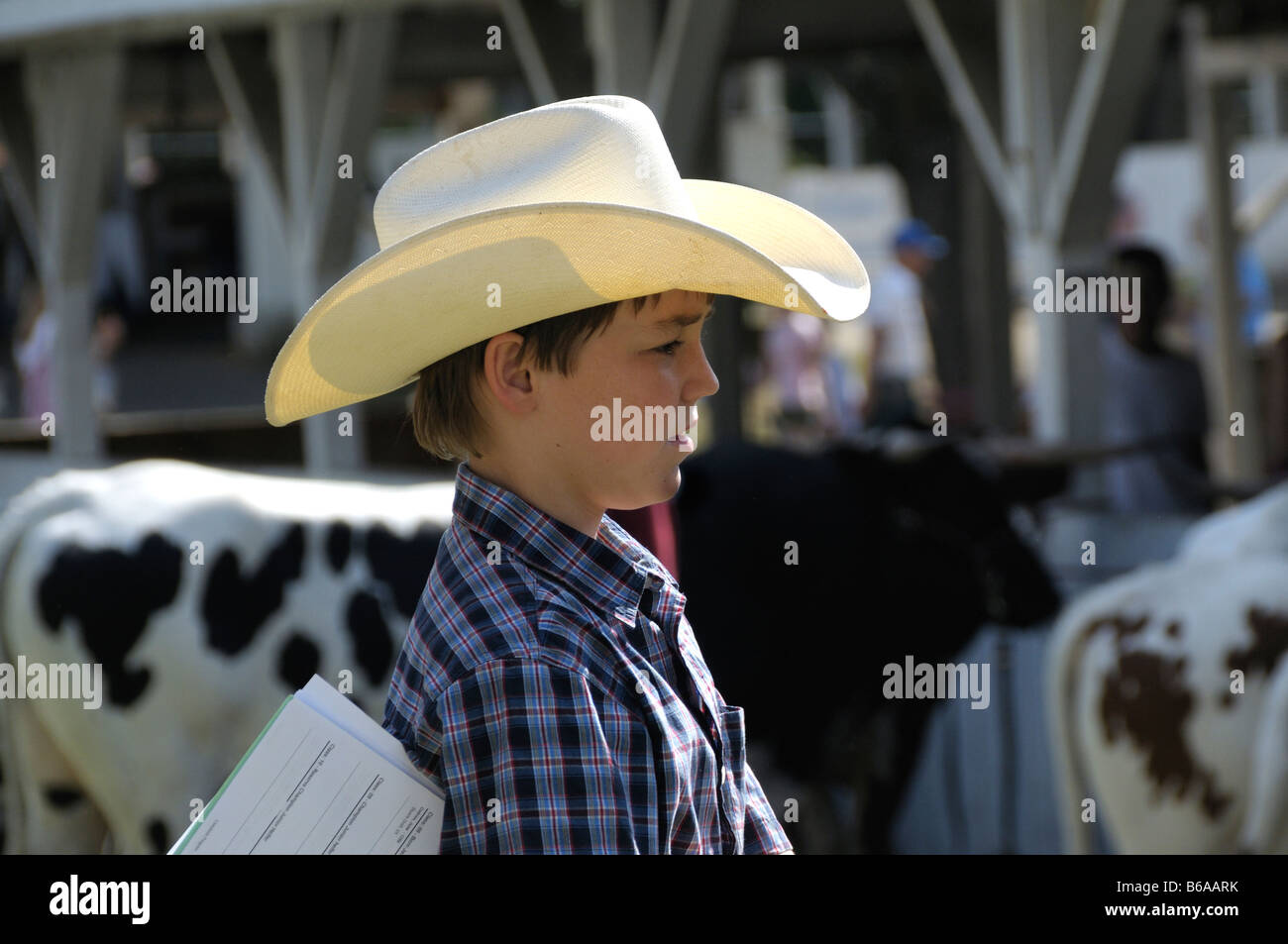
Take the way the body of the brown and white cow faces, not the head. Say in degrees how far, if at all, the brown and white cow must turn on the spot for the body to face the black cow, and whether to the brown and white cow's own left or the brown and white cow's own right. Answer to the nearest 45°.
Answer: approximately 135° to the brown and white cow's own left

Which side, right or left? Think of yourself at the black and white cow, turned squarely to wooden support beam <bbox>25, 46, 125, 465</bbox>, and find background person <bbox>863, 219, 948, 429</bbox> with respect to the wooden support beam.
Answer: right

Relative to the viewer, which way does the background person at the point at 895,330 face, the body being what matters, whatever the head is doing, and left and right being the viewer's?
facing to the right of the viewer

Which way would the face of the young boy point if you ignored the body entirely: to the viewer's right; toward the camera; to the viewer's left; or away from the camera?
to the viewer's right

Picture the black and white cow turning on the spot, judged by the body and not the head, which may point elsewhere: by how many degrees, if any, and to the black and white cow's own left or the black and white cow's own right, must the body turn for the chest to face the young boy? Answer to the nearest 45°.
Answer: approximately 90° to the black and white cow's own right

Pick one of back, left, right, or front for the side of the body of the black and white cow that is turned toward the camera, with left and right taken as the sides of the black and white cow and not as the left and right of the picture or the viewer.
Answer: right

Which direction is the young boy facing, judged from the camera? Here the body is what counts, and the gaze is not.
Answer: to the viewer's right

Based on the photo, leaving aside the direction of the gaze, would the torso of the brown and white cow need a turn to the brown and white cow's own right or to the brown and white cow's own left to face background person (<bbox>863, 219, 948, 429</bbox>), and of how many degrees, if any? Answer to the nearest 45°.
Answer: approximately 90° to the brown and white cow's own left
